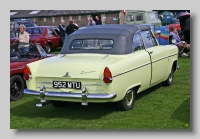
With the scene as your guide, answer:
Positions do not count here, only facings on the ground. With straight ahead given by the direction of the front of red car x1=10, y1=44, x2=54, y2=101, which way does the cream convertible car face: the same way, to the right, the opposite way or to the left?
the same way

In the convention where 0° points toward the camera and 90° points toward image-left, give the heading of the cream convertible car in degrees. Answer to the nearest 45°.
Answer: approximately 225°

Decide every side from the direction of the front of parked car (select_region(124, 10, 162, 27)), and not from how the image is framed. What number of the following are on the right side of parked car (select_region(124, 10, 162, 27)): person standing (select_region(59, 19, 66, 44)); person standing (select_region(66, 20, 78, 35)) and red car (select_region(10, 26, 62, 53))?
3

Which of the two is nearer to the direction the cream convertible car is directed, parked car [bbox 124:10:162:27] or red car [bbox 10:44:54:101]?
the parked car

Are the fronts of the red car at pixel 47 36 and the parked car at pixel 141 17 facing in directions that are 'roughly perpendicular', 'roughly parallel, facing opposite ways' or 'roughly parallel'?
roughly perpendicular

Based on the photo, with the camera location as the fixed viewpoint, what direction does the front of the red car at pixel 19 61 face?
facing away from the viewer and to the right of the viewer

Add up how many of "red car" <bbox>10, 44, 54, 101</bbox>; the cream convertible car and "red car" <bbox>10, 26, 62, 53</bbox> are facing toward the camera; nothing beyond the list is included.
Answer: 0
